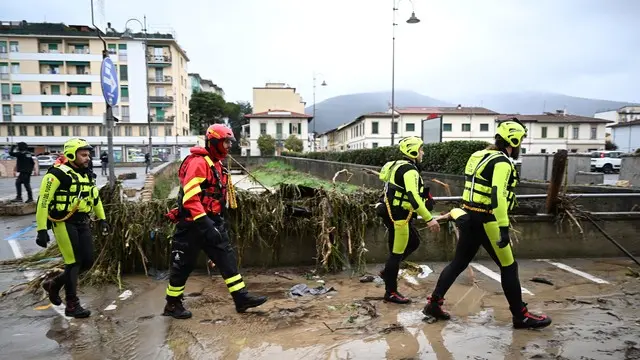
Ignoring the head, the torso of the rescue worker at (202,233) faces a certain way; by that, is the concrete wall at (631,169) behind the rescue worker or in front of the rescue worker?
in front

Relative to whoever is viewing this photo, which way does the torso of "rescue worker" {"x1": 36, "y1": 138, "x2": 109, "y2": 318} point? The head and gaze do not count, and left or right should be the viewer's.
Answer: facing the viewer and to the right of the viewer

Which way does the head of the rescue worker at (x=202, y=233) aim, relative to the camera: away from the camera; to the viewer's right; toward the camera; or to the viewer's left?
to the viewer's right

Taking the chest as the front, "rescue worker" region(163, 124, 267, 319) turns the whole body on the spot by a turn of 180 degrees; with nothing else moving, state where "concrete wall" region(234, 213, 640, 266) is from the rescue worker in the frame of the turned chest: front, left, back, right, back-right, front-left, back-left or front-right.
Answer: back

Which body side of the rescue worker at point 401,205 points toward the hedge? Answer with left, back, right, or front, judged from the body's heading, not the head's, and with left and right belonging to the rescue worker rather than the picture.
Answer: left

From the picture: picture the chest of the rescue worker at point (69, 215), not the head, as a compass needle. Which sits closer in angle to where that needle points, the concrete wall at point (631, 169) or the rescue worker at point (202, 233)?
the rescue worker

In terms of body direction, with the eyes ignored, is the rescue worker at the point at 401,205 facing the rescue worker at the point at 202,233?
no

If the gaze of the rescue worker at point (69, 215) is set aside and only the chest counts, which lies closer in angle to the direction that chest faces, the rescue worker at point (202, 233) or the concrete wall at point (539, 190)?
the rescue worker

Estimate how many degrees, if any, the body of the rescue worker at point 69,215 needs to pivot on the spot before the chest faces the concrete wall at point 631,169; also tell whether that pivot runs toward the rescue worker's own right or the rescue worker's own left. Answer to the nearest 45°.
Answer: approximately 45° to the rescue worker's own left
